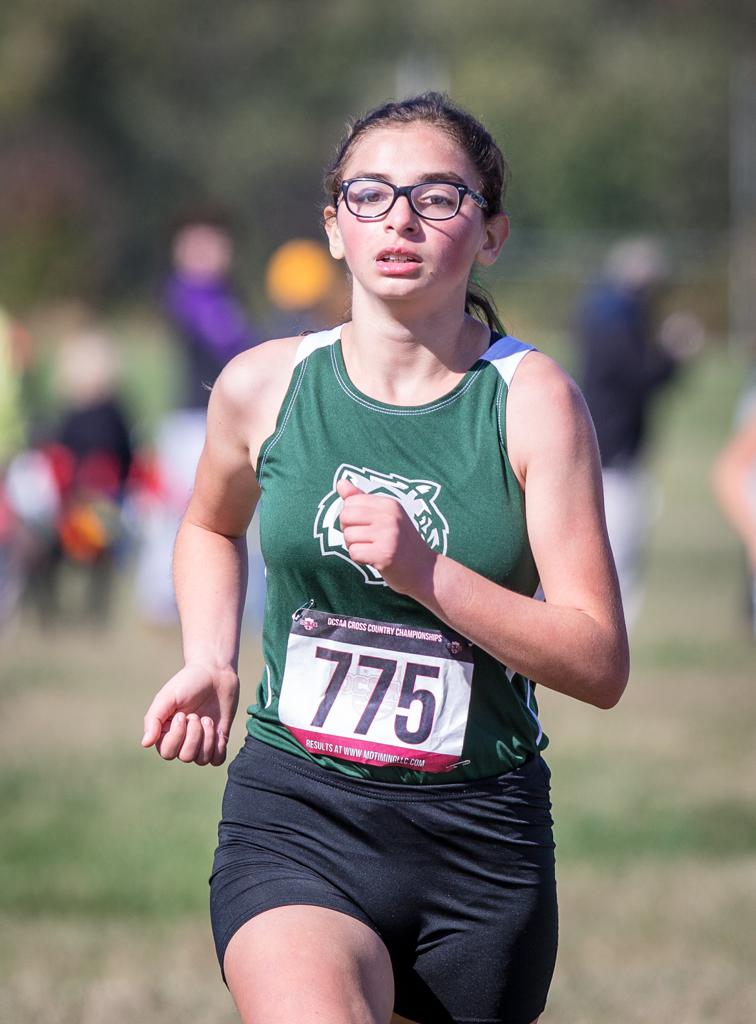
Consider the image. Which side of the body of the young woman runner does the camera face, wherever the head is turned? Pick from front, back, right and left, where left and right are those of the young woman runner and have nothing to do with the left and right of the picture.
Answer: front

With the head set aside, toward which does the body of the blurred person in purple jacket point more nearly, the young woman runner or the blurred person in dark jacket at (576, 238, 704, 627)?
the young woman runner

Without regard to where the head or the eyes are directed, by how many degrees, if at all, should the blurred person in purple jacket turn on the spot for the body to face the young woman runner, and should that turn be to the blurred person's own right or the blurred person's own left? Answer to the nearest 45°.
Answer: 0° — they already face them

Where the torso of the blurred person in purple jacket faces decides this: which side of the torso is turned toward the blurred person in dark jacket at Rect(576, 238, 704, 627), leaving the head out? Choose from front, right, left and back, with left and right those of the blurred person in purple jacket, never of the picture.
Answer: left

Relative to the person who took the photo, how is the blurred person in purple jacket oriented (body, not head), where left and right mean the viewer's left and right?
facing the viewer

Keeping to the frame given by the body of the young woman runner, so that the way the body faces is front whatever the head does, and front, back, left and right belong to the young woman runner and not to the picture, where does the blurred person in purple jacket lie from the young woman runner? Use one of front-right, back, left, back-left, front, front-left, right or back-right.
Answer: back

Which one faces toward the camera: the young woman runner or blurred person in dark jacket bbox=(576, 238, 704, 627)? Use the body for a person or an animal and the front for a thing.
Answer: the young woman runner
